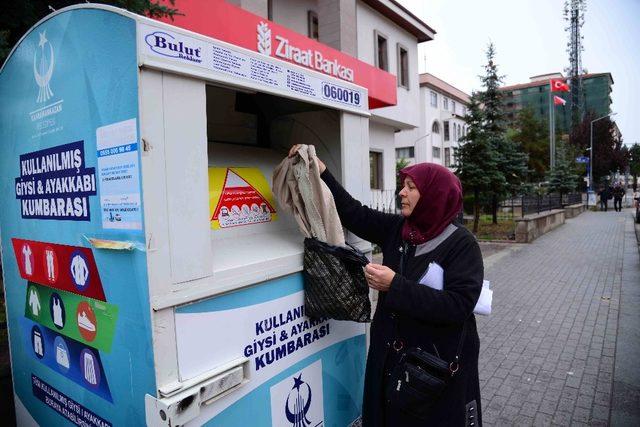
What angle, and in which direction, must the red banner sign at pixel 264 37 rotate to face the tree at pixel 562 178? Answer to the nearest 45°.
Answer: approximately 90° to its left

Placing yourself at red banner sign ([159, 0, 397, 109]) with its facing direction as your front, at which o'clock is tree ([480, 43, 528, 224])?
The tree is roughly at 9 o'clock from the red banner sign.

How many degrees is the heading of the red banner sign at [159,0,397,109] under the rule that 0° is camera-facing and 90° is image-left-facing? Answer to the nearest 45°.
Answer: approximately 315°

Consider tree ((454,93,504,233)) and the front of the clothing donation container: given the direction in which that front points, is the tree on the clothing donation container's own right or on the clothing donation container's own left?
on the clothing donation container's own left

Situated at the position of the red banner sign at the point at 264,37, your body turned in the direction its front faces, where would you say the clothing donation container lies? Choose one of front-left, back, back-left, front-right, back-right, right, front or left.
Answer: front-right

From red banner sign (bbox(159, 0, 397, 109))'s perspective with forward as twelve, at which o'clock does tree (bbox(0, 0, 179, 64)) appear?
The tree is roughly at 2 o'clock from the red banner sign.

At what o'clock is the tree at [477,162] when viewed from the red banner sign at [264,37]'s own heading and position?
The tree is roughly at 9 o'clock from the red banner sign.

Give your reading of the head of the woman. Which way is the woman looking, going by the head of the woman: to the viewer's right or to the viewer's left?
to the viewer's left

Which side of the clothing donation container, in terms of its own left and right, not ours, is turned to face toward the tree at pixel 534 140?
left

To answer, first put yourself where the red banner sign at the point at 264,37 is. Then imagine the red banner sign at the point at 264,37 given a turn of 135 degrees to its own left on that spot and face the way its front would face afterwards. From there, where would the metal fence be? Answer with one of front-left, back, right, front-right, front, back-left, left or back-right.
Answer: front-right
